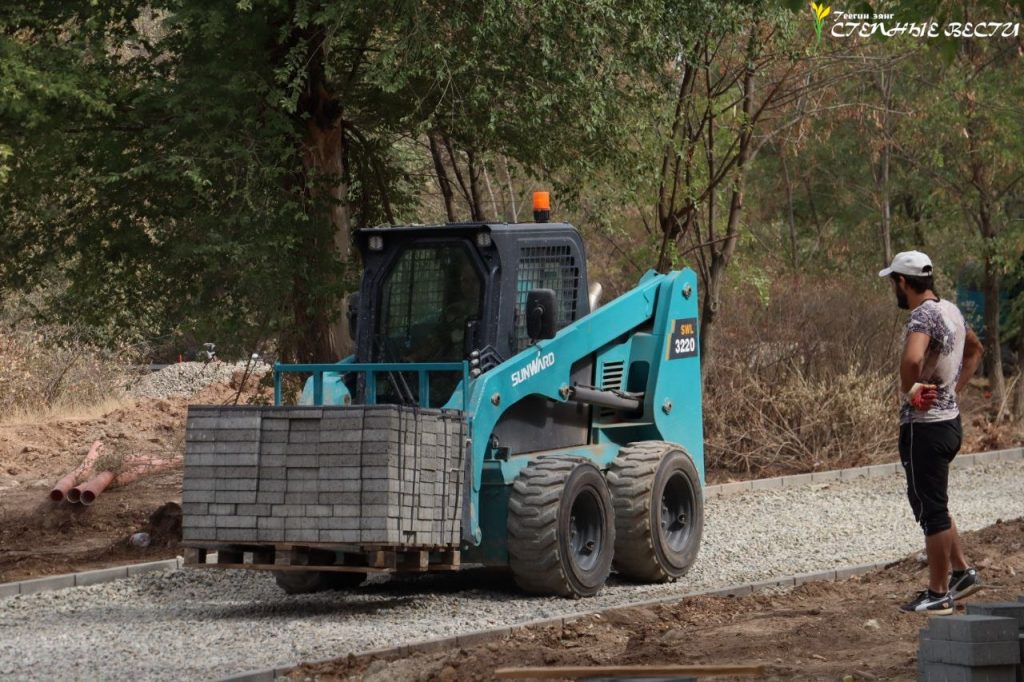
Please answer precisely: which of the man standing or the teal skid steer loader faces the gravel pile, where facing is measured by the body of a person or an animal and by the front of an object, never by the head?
the man standing

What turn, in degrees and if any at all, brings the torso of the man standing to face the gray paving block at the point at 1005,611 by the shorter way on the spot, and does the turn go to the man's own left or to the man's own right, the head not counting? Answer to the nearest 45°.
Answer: approximately 135° to the man's own left

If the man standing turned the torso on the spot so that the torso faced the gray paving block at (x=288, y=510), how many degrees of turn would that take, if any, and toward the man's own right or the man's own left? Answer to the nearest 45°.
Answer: approximately 45° to the man's own left

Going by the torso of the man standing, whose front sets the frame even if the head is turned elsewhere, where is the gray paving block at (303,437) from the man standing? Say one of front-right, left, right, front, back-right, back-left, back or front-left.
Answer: front-left

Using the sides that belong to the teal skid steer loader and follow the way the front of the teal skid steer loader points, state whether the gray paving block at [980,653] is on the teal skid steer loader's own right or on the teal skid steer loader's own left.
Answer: on the teal skid steer loader's own left

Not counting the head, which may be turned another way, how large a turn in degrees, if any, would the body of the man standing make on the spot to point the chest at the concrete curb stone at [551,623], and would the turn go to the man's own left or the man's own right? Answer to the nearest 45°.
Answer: approximately 45° to the man's own left

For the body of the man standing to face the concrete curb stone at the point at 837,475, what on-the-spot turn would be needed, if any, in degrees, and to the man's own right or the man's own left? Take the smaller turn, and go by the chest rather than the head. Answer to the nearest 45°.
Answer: approximately 45° to the man's own right

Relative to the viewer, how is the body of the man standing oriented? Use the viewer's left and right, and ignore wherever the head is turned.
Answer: facing away from the viewer and to the left of the viewer

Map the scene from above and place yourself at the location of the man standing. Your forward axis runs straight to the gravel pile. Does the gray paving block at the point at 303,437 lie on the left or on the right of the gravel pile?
left

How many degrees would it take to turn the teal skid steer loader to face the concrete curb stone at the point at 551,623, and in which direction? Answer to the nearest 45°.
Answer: approximately 45° to its left

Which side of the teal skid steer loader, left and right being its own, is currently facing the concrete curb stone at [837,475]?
back
